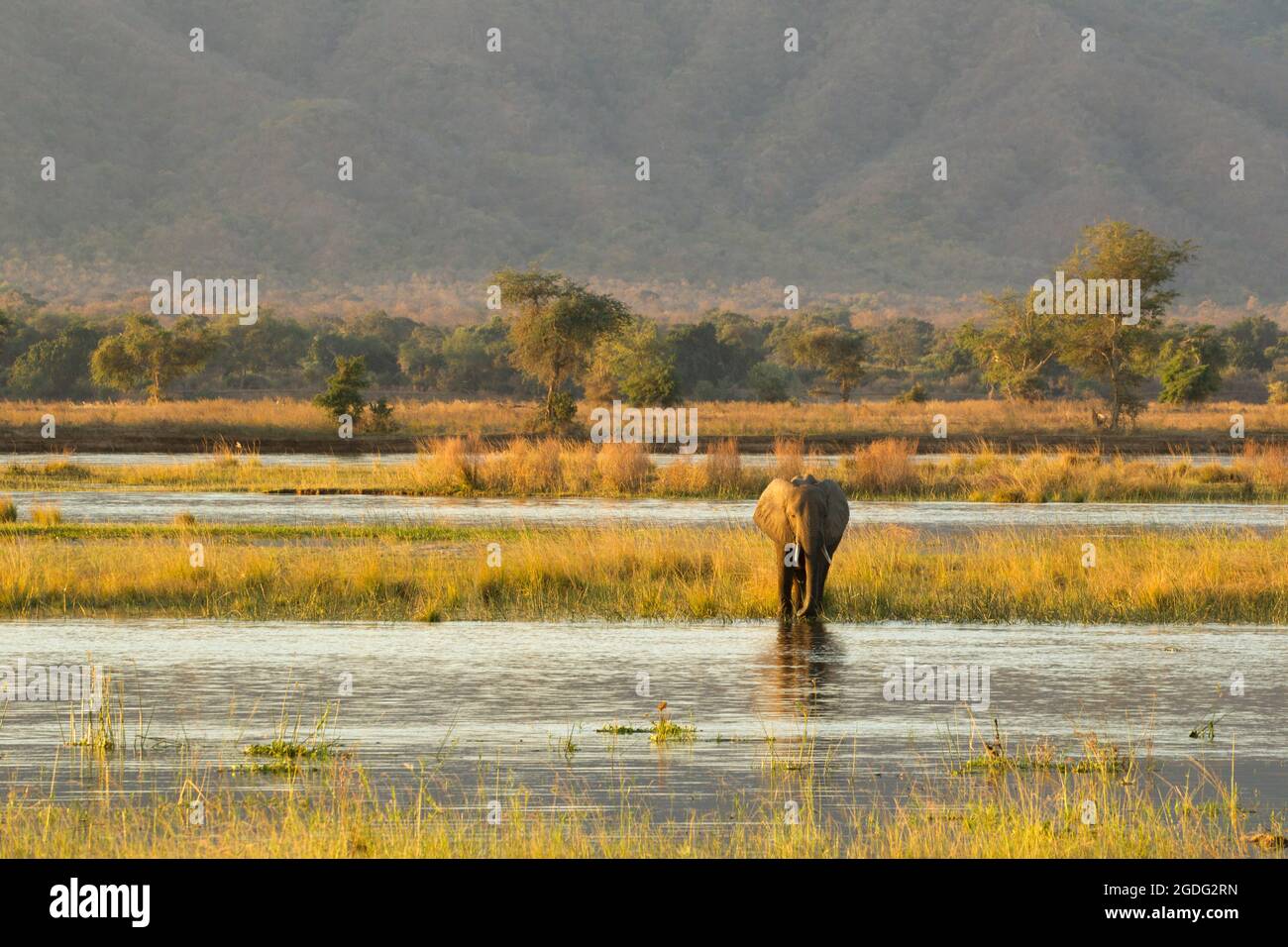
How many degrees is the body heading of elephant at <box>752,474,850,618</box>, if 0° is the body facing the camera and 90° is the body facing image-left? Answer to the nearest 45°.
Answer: approximately 0°
